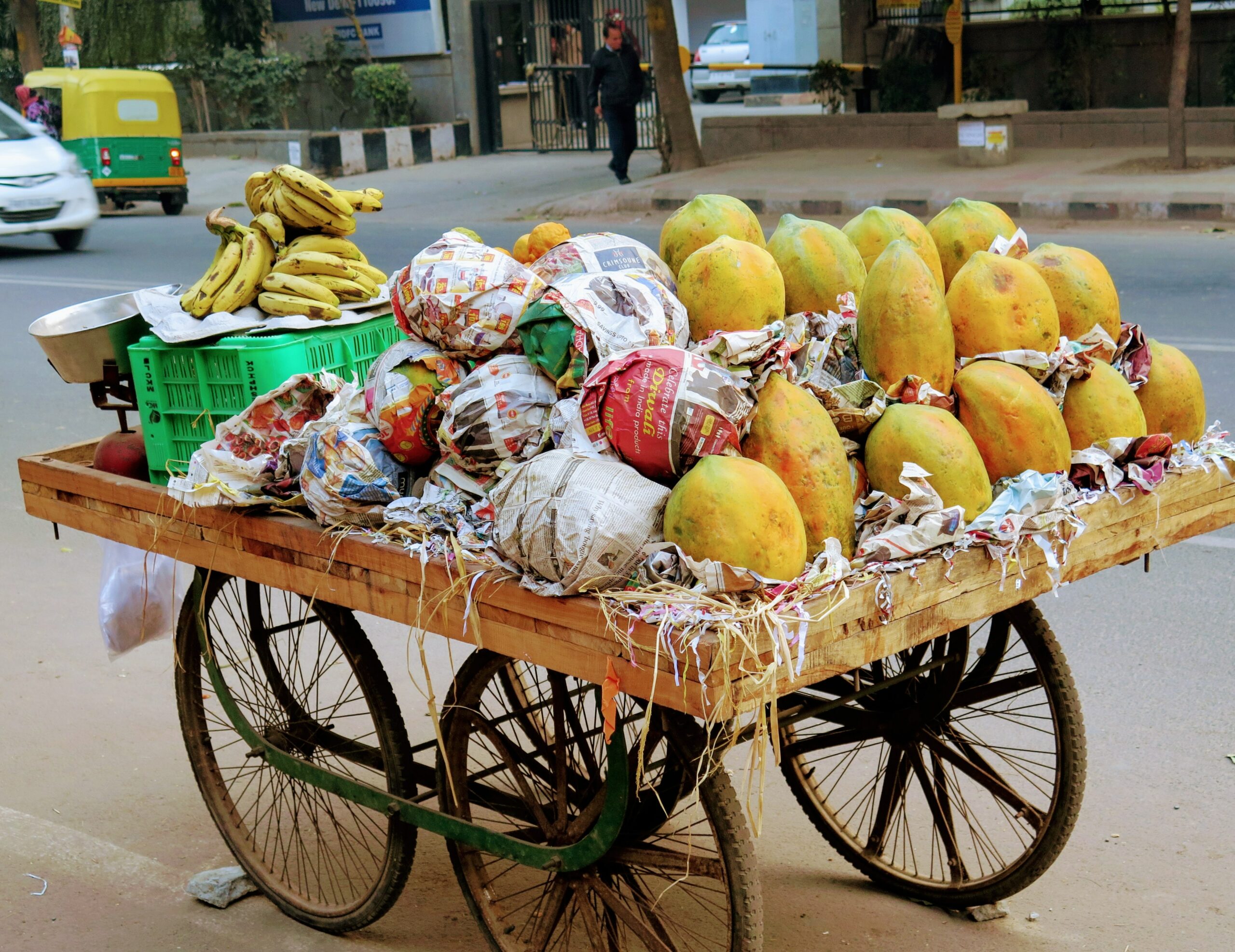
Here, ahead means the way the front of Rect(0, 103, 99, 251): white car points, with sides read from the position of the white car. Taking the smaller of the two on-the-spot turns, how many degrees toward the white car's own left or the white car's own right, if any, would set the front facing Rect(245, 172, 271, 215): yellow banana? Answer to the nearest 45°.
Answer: approximately 45° to the white car's own right

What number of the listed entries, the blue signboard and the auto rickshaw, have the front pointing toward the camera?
1

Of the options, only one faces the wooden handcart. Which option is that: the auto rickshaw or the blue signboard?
the blue signboard

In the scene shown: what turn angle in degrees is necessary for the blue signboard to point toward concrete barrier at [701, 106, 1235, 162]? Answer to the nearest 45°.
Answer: approximately 45° to its left

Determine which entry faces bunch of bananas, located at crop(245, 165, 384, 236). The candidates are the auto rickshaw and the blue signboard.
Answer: the blue signboard

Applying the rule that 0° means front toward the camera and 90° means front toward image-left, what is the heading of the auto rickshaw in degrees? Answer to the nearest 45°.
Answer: approximately 135°

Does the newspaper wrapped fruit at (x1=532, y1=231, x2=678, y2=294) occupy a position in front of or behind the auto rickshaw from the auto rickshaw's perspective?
behind

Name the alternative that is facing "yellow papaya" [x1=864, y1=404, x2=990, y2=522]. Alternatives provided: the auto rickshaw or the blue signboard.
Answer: the blue signboard

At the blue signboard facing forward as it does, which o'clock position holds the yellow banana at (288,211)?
The yellow banana is roughly at 12 o'clock from the blue signboard.

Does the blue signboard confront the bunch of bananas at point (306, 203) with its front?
yes

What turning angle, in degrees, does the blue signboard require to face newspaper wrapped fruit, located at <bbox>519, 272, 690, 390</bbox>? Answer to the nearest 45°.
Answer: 0° — it already faces it
